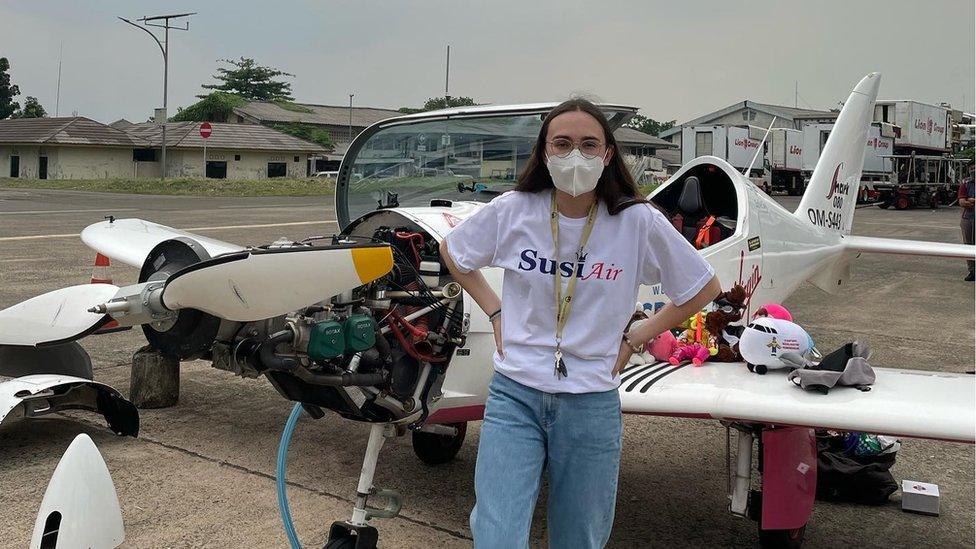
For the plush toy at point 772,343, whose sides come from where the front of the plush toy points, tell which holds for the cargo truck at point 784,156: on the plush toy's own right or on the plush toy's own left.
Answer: on the plush toy's own right

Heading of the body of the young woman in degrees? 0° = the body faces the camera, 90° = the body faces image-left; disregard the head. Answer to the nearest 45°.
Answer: approximately 0°

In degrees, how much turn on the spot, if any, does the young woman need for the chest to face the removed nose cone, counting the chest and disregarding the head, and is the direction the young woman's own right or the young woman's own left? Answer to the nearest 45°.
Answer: approximately 135° to the young woman's own right

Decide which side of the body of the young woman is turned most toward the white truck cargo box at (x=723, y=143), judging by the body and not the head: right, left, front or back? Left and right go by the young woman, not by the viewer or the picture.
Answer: back

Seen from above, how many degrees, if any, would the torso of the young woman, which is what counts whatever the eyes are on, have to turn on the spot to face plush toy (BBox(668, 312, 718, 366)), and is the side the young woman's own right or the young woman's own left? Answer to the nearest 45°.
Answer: approximately 180°

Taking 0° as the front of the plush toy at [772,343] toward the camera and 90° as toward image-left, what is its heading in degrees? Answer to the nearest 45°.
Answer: approximately 45°

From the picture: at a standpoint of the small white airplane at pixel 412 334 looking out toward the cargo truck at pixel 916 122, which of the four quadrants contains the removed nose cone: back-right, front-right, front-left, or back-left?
back-left

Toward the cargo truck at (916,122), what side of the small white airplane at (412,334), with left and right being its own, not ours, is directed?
back
